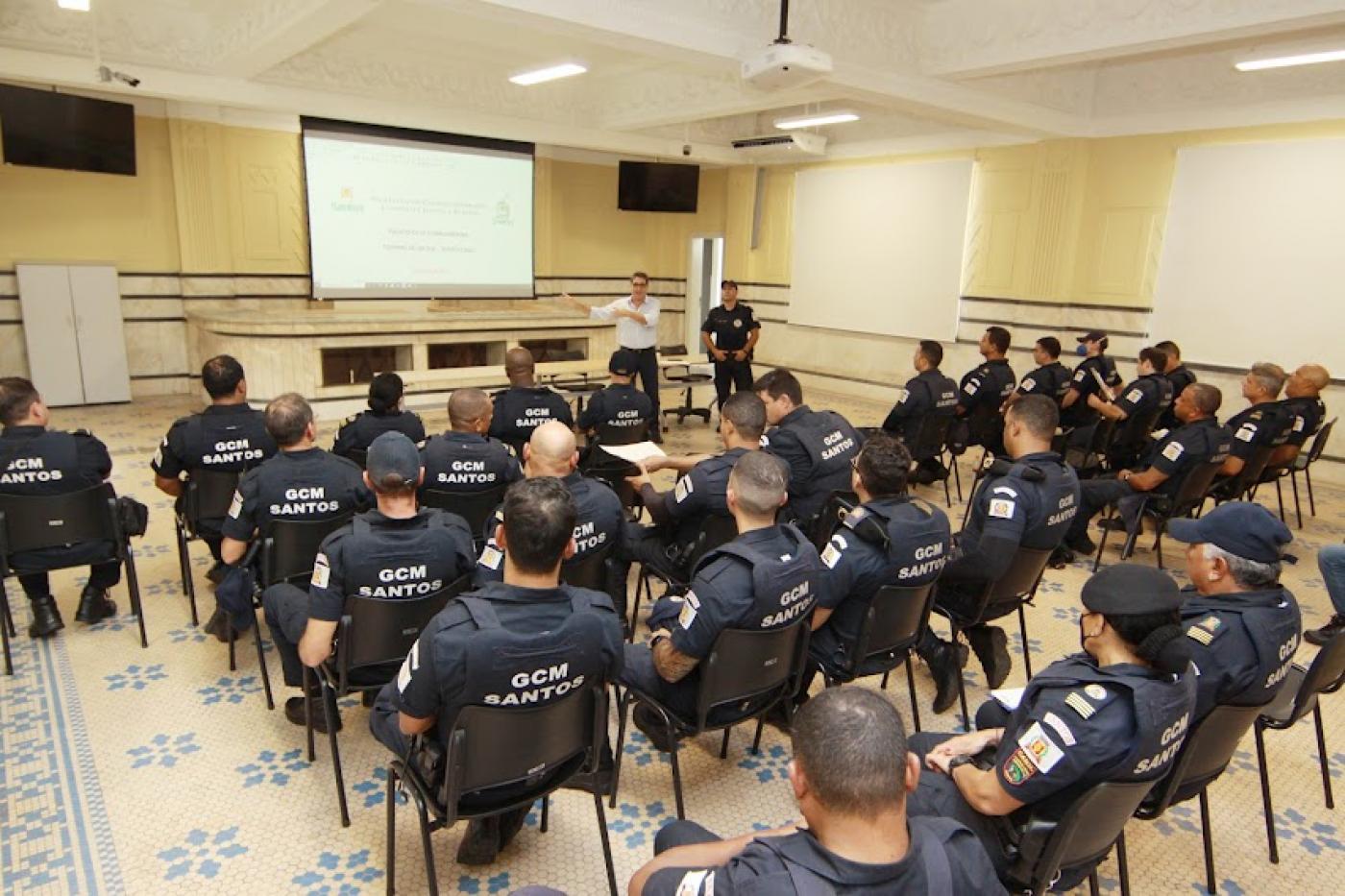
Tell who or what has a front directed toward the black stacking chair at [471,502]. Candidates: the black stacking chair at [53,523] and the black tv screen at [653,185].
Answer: the black tv screen

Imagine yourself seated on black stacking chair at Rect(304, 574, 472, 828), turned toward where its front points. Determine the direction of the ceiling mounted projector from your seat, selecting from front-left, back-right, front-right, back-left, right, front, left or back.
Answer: right

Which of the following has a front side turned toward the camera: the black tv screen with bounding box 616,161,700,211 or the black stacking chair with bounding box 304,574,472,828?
the black tv screen

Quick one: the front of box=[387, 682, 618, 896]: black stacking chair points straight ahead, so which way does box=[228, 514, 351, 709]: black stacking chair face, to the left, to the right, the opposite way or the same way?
the same way

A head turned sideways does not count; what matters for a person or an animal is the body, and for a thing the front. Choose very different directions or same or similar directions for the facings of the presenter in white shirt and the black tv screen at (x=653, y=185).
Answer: same or similar directions

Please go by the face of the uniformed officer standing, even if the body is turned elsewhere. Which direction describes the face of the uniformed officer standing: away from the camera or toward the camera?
toward the camera

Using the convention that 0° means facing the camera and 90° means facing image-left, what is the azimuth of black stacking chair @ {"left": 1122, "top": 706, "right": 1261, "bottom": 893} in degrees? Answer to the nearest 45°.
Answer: approximately 135°

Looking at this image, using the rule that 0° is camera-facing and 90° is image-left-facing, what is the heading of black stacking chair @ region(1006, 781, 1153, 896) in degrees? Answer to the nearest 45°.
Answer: approximately 135°

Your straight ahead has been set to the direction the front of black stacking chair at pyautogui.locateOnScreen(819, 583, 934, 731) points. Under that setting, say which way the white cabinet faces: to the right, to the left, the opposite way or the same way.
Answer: the opposite way

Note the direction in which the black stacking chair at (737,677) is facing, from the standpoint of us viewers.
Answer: facing away from the viewer and to the left of the viewer

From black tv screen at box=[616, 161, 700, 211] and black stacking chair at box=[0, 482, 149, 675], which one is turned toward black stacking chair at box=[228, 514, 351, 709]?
the black tv screen

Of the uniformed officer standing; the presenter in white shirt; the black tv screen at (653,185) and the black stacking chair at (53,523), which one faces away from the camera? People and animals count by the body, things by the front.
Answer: the black stacking chair

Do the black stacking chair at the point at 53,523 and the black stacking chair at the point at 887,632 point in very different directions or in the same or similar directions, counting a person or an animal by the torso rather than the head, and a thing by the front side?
same or similar directions

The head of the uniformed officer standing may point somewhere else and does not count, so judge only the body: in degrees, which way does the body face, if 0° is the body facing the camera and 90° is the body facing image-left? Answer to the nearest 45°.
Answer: approximately 0°

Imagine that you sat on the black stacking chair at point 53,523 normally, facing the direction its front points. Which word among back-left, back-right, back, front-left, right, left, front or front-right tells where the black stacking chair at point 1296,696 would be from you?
back-right

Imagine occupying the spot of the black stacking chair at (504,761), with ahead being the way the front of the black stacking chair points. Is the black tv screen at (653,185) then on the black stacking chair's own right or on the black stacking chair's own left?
on the black stacking chair's own right

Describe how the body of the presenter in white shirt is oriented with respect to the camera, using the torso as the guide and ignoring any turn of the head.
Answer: toward the camera

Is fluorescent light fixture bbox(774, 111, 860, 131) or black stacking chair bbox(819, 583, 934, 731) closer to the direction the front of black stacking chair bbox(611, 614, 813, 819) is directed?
the fluorescent light fixture

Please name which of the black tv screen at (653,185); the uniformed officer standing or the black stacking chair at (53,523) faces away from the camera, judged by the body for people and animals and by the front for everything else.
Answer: the black stacking chair

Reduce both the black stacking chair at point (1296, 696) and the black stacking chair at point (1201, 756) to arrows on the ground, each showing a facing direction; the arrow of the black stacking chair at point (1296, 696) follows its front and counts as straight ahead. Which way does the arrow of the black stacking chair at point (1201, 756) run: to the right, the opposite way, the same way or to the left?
the same way
